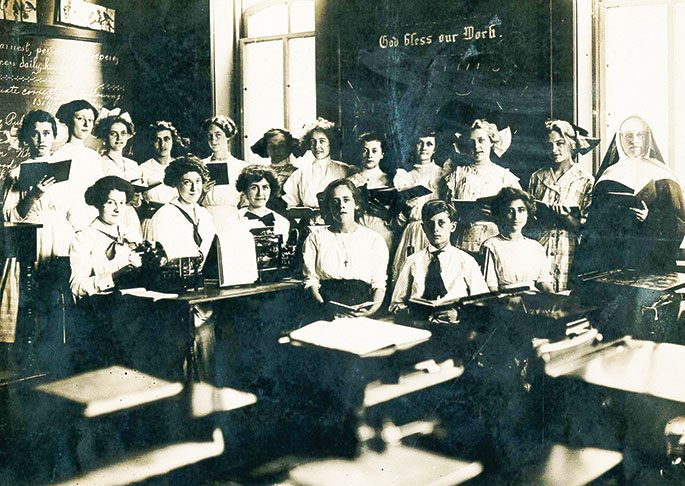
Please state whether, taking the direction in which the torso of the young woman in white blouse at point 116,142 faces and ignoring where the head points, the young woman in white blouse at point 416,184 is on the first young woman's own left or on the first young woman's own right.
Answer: on the first young woman's own left

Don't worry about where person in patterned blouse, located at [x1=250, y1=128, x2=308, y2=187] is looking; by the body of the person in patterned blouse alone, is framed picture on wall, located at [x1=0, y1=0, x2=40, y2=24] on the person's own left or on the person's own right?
on the person's own right

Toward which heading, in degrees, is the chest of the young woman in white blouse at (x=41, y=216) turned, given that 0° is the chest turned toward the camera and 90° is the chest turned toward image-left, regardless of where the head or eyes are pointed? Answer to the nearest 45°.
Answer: approximately 315°

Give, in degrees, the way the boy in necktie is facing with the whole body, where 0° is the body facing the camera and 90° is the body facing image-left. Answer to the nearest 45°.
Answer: approximately 0°

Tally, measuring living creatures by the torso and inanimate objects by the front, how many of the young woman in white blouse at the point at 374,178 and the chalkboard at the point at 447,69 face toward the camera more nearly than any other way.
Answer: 2

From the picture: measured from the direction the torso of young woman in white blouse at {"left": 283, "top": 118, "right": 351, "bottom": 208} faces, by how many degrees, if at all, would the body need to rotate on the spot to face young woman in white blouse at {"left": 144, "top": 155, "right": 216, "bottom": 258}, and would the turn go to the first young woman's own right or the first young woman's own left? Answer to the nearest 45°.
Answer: approximately 90° to the first young woman's own right

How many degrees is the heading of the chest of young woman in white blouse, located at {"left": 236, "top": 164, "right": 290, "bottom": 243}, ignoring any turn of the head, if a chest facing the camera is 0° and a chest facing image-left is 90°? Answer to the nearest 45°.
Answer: approximately 0°
